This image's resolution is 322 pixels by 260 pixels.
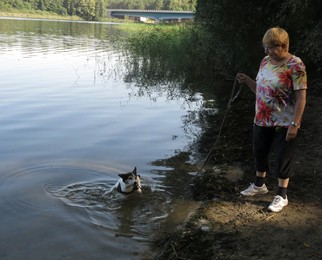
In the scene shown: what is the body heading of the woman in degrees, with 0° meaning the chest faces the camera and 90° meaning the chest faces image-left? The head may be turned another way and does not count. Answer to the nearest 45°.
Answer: approximately 45°

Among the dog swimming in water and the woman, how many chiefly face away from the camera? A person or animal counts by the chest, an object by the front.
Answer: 0

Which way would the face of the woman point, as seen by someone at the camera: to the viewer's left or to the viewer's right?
to the viewer's left

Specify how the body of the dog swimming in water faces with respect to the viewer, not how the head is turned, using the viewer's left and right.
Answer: facing the viewer and to the right of the viewer

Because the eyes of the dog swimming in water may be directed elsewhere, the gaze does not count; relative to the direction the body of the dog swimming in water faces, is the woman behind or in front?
in front

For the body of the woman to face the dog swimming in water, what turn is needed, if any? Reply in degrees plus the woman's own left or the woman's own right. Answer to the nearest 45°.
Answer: approximately 45° to the woman's own right
